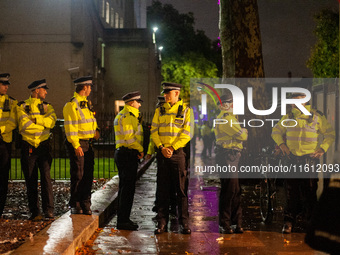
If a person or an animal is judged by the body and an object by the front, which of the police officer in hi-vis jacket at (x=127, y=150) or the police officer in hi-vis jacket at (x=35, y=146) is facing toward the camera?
the police officer in hi-vis jacket at (x=35, y=146)

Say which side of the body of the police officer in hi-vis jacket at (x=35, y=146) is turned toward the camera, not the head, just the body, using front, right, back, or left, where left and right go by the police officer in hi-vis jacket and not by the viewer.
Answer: front

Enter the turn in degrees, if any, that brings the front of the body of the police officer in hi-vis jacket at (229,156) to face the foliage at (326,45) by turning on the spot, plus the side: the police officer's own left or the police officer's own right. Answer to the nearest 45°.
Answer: approximately 135° to the police officer's own left

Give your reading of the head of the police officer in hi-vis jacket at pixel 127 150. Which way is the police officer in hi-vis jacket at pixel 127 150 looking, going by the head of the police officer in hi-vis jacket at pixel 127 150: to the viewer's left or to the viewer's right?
to the viewer's right

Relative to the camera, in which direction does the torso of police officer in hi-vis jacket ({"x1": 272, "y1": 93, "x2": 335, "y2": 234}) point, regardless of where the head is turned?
toward the camera

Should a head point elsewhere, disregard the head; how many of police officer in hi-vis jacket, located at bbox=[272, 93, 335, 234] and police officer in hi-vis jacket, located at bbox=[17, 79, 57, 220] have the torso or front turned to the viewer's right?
0

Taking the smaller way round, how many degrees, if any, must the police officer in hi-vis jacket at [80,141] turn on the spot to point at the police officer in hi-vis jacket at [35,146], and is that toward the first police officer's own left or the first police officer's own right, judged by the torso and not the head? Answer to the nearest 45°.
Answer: approximately 135° to the first police officer's own right

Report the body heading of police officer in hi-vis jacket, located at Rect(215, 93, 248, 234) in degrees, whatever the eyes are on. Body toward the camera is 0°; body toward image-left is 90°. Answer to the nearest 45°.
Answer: approximately 315°

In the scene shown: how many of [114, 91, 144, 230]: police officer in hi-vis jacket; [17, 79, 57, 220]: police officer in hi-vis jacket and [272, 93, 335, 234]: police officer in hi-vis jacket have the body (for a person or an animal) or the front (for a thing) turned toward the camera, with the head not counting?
2

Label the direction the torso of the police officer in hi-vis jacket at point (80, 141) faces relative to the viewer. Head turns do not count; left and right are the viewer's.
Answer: facing the viewer and to the right of the viewer
